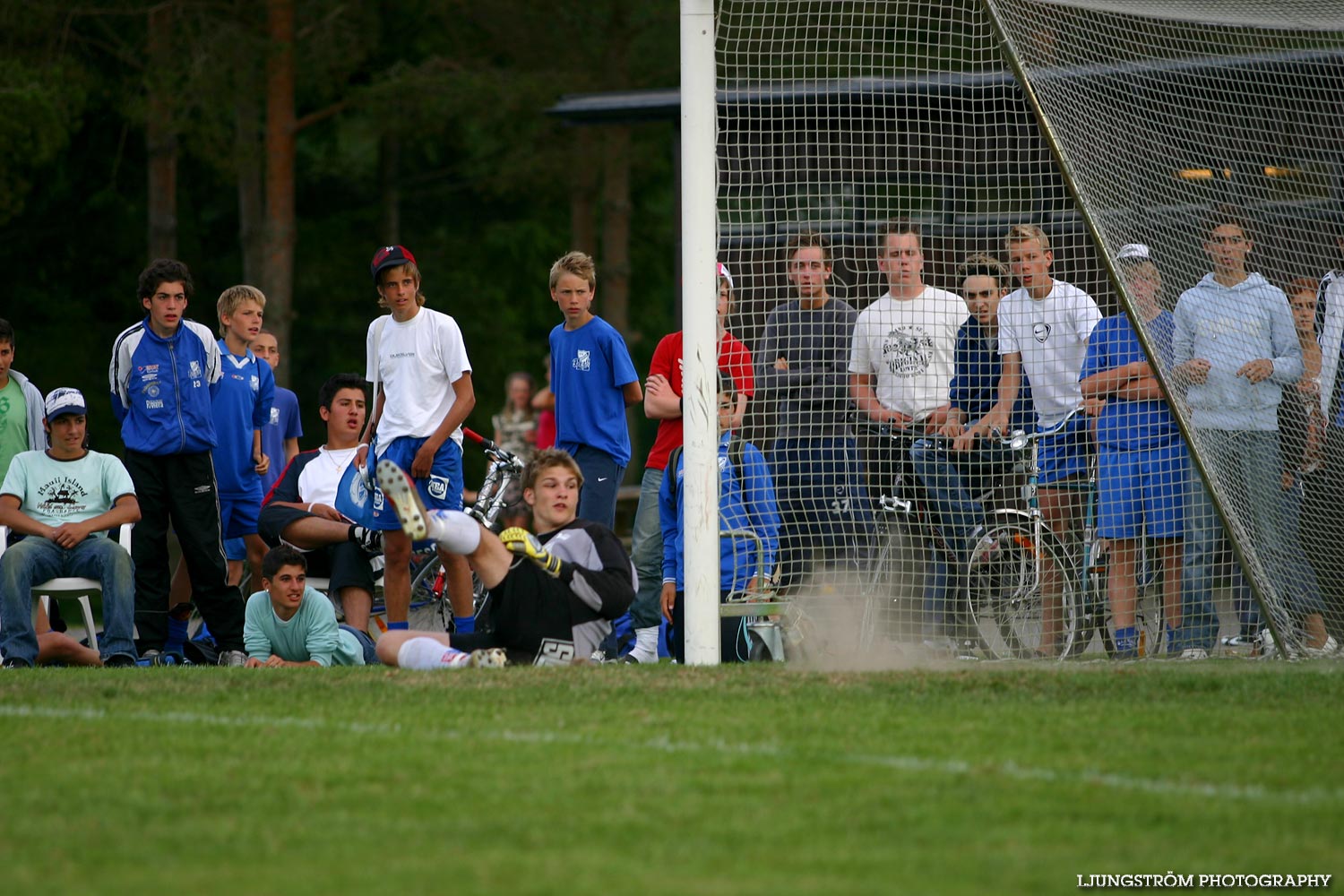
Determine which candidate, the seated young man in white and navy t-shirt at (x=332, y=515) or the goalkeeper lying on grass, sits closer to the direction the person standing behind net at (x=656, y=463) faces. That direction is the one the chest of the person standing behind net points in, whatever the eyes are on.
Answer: the goalkeeper lying on grass

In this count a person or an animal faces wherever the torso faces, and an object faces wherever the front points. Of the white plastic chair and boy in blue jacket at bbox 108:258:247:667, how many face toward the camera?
2

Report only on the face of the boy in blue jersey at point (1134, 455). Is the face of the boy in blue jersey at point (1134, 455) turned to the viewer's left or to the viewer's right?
to the viewer's left

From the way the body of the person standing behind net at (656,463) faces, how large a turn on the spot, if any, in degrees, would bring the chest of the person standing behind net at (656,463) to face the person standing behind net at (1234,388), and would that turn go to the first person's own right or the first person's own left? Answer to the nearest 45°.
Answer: approximately 135° to the first person's own left

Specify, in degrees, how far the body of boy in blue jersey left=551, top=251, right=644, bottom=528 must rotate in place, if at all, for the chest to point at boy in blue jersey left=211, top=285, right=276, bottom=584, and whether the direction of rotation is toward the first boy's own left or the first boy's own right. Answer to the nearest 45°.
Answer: approximately 90° to the first boy's own right

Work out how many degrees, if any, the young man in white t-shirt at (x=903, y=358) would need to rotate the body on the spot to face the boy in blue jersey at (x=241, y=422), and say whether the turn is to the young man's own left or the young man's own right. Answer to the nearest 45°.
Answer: approximately 90° to the young man's own right
